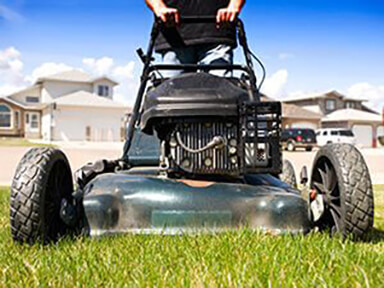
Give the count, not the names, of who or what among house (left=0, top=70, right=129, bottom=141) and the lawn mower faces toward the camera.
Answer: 2

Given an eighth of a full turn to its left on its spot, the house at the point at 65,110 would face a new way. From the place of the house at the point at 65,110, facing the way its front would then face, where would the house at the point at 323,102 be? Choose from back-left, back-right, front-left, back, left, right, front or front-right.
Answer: front-left

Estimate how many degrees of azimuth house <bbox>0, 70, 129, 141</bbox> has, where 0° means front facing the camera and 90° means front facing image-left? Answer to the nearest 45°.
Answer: approximately 0°

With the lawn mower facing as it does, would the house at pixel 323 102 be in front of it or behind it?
behind

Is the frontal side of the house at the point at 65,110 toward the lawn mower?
yes

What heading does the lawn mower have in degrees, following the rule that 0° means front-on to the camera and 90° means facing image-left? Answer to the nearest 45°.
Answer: approximately 0°

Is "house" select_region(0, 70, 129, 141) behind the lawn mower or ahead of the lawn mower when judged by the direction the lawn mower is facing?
behind

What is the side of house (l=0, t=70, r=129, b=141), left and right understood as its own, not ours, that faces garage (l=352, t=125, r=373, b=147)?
left

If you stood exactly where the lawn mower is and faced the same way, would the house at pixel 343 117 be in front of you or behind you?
behind
